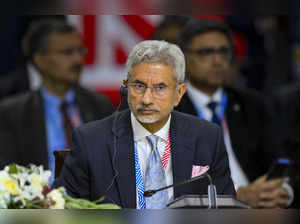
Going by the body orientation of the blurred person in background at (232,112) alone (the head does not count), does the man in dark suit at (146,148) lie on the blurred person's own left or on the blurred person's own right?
on the blurred person's own right

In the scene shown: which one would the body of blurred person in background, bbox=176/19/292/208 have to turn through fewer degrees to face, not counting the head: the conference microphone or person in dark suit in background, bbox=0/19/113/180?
the conference microphone

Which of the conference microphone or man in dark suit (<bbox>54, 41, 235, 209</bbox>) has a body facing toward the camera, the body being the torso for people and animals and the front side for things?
the man in dark suit

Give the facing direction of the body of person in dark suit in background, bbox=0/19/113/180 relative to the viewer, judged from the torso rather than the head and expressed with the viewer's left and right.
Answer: facing the viewer and to the right of the viewer

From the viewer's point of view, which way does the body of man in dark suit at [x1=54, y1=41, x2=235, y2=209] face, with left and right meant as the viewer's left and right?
facing the viewer

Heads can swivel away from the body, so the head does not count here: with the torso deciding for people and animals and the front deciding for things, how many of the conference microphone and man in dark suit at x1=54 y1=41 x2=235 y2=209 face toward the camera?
1

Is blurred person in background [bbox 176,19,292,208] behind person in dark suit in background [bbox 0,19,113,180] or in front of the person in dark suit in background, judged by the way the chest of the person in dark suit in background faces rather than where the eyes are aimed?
in front

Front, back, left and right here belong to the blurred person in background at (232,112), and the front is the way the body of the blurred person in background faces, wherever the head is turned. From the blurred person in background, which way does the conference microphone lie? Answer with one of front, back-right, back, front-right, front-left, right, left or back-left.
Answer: front-right

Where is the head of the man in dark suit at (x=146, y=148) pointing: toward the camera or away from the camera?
toward the camera
